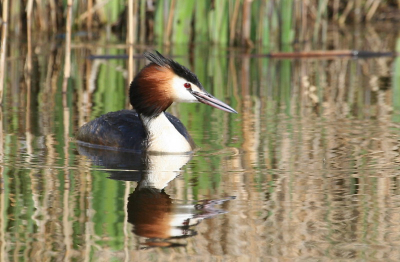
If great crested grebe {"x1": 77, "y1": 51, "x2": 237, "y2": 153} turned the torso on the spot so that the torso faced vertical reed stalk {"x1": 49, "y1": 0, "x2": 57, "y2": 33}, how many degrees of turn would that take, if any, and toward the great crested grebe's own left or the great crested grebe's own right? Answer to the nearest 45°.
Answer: approximately 135° to the great crested grebe's own left

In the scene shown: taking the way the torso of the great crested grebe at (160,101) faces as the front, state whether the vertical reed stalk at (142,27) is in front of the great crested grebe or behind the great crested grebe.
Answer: behind

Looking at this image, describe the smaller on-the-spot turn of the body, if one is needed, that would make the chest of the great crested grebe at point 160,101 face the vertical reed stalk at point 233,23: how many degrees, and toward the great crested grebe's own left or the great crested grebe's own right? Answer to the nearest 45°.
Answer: approximately 135° to the great crested grebe's own left

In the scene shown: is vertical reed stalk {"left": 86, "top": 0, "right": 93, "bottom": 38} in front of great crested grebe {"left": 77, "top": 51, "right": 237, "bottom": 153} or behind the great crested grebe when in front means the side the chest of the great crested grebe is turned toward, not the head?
behind

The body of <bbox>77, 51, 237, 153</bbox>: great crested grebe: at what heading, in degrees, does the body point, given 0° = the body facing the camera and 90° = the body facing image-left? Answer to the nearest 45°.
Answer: approximately 315°

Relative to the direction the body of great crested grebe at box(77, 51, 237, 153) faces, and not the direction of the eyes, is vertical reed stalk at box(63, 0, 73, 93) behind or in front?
behind
